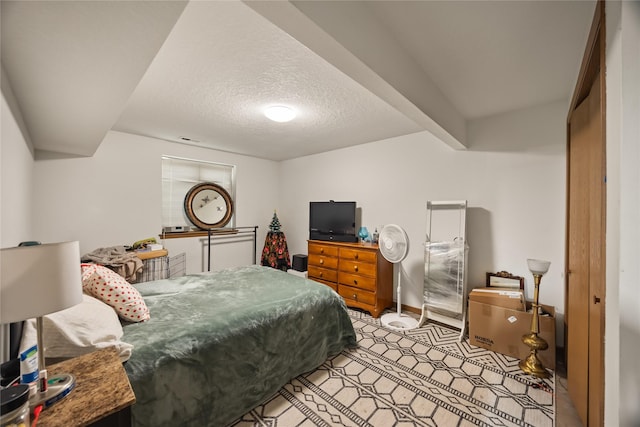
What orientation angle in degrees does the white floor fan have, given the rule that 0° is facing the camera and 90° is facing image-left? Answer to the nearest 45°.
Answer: approximately 45°

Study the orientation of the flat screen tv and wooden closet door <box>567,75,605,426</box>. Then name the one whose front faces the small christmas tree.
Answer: the wooden closet door

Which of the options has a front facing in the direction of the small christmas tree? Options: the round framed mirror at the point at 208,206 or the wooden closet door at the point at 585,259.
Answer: the wooden closet door

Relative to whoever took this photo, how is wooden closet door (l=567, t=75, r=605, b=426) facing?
facing to the left of the viewer

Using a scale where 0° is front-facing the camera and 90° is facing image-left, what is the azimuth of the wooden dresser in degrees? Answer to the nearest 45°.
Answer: approximately 45°

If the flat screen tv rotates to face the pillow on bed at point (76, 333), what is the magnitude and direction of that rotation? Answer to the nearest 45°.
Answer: approximately 45° to its right

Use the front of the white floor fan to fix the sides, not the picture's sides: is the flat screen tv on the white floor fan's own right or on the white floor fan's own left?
on the white floor fan's own right

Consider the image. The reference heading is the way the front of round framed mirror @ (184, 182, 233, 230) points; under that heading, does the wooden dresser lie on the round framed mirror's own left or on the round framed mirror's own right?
on the round framed mirror's own left

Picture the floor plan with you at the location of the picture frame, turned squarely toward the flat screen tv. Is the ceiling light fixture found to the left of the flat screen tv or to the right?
left

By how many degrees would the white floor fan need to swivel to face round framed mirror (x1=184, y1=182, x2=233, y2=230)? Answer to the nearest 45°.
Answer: approximately 45° to its right

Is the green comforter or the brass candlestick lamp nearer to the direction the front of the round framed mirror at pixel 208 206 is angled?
the green comforter

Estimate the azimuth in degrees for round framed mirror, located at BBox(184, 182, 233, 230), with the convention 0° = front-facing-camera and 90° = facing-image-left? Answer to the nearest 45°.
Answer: approximately 0°
